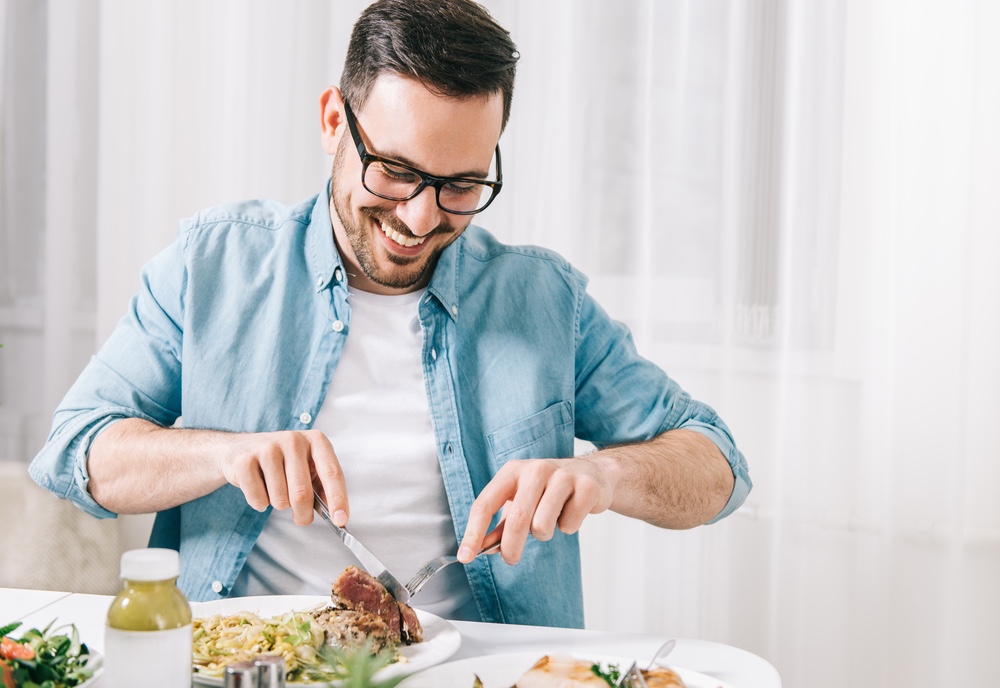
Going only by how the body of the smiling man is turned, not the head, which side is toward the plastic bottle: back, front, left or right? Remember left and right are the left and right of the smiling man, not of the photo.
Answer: front

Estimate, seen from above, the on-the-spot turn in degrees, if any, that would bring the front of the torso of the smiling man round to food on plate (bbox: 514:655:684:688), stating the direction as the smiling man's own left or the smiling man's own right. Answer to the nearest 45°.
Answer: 0° — they already face it

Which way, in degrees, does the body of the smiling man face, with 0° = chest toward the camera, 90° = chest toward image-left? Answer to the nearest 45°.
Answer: approximately 0°

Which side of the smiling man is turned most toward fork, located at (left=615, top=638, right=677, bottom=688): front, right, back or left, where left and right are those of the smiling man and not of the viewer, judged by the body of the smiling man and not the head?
front

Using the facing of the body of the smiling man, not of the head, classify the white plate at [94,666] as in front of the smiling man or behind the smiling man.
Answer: in front

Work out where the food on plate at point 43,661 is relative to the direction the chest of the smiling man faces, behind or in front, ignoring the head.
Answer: in front
